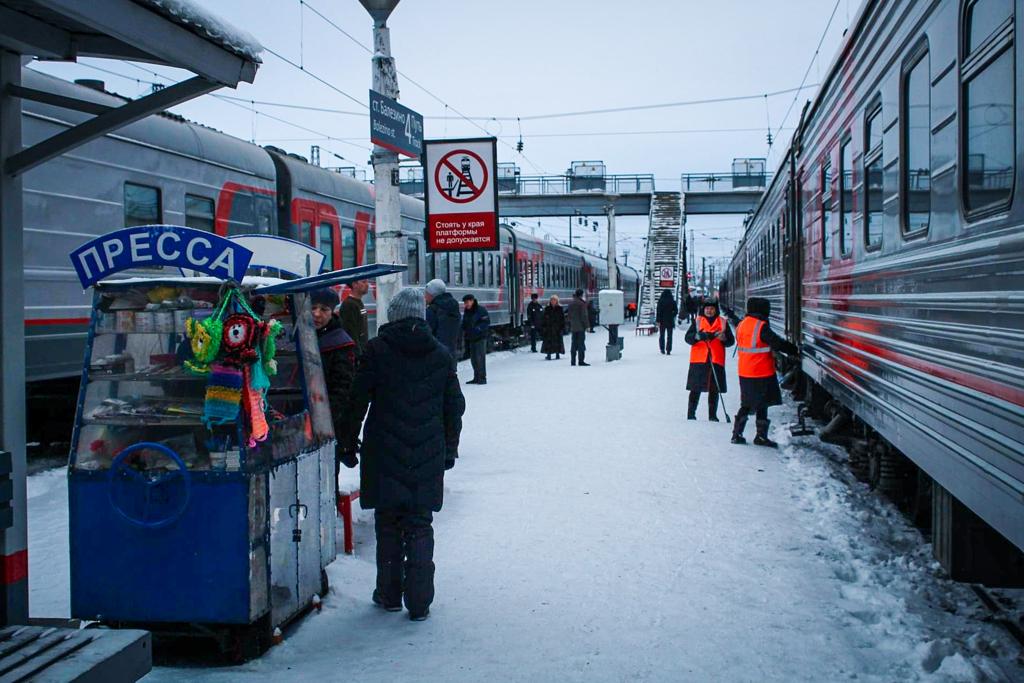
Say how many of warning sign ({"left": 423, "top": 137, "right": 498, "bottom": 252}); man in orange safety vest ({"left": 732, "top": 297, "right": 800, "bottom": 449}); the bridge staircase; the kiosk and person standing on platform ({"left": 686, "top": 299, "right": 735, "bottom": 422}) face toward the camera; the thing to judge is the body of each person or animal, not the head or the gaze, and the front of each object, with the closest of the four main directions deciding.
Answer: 4

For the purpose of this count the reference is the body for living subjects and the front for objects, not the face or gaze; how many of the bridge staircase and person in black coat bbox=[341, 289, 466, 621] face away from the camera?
1

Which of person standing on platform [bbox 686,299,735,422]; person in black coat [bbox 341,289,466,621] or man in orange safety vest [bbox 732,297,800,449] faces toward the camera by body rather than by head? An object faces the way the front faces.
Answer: the person standing on platform

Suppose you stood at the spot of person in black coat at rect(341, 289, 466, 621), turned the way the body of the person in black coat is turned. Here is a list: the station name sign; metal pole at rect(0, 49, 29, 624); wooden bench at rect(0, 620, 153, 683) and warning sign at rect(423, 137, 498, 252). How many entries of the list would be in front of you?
2

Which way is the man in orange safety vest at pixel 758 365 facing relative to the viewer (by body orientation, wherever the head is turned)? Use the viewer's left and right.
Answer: facing away from the viewer and to the right of the viewer

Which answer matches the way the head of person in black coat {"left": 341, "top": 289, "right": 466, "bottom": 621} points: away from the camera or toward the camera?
away from the camera

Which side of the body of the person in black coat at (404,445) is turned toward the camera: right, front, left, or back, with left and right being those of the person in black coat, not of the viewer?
back

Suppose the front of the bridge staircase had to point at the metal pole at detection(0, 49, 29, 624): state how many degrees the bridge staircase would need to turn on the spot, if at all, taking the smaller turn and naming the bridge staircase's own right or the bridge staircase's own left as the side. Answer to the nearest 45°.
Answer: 0° — it already faces it

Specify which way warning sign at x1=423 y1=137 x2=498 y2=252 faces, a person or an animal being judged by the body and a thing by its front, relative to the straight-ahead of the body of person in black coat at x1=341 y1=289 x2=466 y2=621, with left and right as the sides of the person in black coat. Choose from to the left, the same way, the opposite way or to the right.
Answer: the opposite way

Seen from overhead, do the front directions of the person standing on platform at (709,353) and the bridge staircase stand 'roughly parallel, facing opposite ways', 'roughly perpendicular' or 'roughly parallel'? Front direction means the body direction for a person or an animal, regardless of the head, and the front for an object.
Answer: roughly parallel

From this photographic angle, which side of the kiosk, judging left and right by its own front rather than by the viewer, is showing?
front

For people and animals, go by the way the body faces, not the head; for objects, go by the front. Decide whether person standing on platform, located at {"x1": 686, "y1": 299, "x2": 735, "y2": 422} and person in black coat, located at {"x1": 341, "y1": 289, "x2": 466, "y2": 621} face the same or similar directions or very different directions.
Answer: very different directions

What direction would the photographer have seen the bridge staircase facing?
facing the viewer
